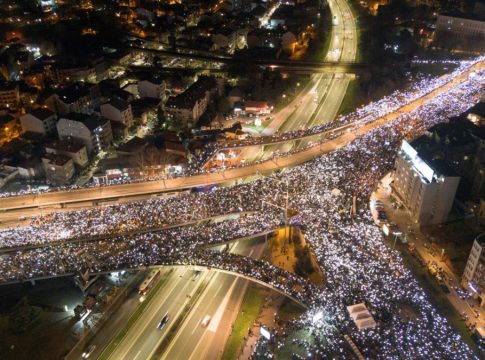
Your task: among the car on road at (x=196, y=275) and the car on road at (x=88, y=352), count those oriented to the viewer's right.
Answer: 0

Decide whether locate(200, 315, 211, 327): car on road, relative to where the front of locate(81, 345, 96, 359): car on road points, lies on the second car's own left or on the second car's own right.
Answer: on the second car's own left

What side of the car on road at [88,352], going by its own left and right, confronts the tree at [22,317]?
right

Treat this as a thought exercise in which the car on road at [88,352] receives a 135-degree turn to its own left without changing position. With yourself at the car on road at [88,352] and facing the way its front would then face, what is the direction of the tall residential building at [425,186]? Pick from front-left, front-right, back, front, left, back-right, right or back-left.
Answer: front

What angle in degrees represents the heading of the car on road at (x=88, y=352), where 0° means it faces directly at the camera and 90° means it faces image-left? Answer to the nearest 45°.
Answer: approximately 45°

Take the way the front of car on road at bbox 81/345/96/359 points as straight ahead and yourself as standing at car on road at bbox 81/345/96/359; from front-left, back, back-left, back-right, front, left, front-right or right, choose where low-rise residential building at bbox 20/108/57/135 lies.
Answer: back-right

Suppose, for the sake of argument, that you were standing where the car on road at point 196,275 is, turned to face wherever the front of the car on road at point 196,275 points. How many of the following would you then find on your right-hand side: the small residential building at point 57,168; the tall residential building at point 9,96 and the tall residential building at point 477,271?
2

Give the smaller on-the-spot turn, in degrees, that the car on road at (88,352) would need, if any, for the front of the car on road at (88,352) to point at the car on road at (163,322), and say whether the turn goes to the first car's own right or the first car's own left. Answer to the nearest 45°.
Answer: approximately 135° to the first car's own left

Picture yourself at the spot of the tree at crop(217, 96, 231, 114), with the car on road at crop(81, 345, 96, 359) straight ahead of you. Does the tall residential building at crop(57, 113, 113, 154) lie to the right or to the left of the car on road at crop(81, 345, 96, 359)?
right

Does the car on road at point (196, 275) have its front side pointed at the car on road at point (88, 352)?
yes

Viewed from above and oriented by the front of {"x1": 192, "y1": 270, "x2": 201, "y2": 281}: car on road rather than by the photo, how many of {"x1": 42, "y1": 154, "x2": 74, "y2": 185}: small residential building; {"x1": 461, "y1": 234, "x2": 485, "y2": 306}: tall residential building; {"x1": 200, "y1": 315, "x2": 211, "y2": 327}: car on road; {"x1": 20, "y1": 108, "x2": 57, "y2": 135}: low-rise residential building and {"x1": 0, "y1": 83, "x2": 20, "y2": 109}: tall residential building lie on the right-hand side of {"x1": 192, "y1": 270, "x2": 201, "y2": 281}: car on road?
3

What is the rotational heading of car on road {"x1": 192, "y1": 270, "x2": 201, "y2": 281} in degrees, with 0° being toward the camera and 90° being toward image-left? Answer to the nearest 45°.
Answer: approximately 45°
